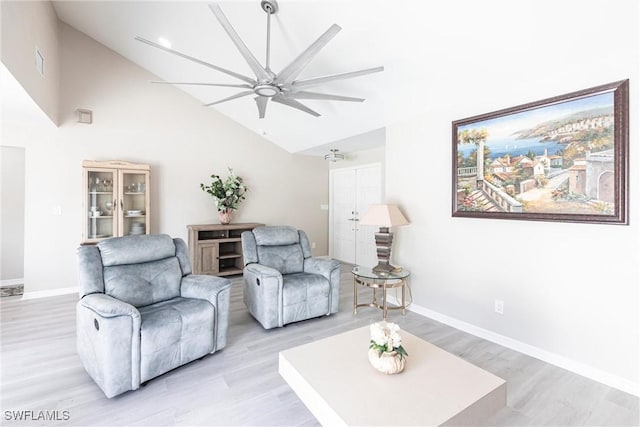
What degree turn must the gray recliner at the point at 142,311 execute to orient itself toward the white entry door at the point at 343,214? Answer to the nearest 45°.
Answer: approximately 90° to its left

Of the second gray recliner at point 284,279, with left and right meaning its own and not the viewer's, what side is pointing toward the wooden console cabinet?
back

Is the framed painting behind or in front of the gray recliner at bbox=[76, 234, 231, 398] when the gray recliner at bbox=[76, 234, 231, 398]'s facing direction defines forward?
in front

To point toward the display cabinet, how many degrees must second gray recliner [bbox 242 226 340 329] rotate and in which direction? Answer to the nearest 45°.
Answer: approximately 180°

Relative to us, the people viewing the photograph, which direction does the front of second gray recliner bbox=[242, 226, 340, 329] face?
facing the viewer and to the right of the viewer

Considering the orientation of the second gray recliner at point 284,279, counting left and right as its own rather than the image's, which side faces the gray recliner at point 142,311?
right

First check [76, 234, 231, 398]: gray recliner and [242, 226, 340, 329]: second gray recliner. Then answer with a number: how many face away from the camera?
0

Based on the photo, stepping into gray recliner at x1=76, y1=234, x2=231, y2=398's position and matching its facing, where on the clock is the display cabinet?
The display cabinet is roughly at 7 o'clock from the gray recliner.

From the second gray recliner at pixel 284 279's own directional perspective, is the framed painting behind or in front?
in front

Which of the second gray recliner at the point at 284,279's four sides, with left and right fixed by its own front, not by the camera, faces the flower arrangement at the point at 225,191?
back
